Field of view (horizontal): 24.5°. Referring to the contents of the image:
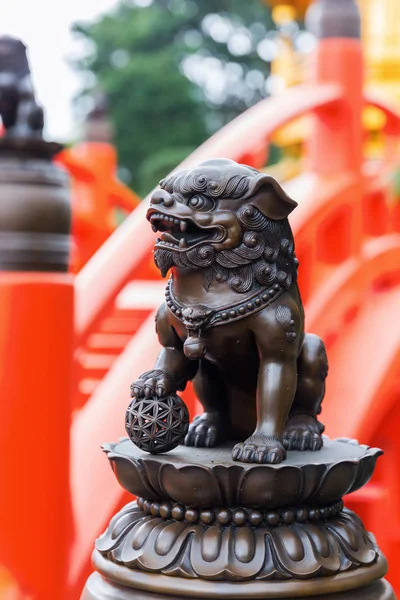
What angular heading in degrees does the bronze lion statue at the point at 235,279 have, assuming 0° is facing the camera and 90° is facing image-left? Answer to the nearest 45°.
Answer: approximately 45°

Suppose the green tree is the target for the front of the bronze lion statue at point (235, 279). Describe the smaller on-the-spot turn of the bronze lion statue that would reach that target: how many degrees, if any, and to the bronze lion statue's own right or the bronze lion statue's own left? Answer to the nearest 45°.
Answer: approximately 135° to the bronze lion statue's own right

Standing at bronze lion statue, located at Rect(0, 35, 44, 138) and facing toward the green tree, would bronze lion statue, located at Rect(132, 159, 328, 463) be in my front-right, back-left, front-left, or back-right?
back-right

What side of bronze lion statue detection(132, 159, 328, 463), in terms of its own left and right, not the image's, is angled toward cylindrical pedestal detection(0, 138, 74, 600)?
right

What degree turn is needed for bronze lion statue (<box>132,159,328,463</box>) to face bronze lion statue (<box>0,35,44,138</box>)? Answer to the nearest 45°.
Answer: approximately 90° to its right
